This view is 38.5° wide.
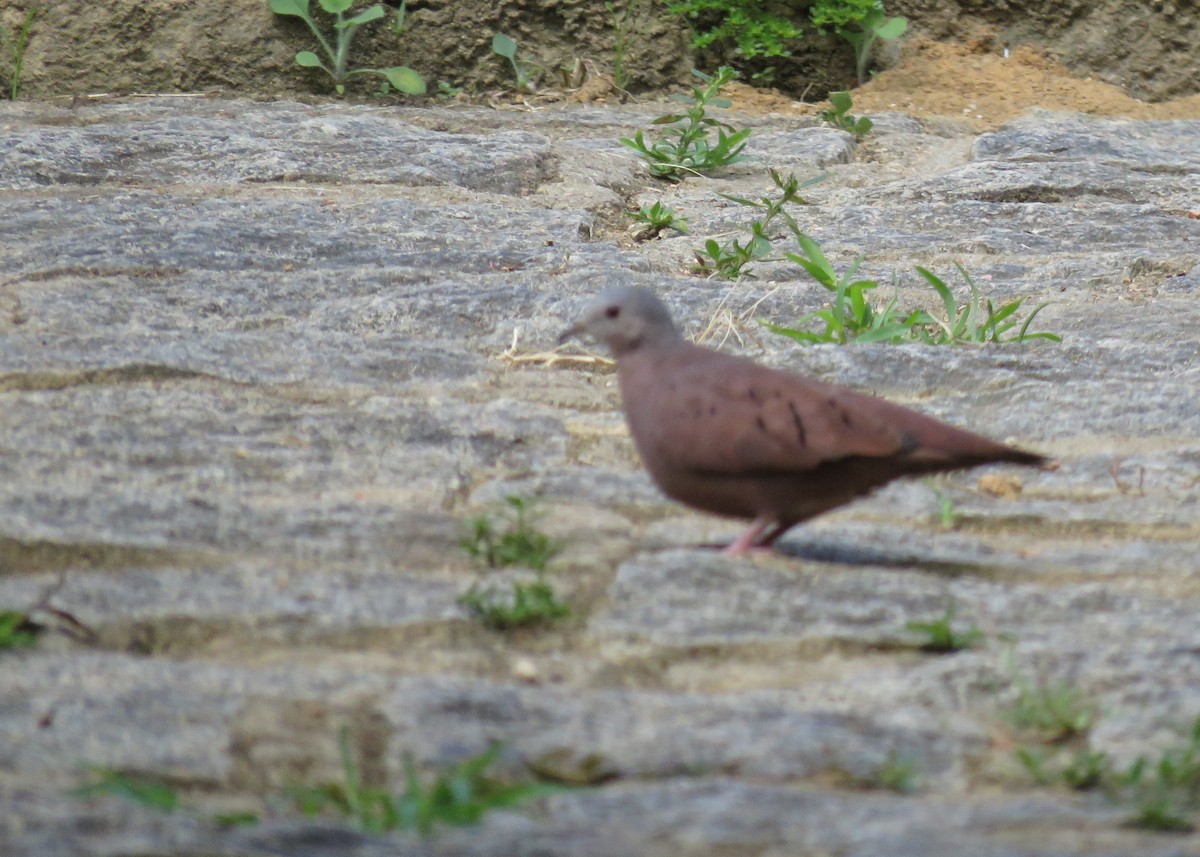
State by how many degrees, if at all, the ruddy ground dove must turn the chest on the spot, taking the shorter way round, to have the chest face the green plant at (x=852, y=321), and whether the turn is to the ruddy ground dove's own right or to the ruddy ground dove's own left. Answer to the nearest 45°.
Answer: approximately 90° to the ruddy ground dove's own right

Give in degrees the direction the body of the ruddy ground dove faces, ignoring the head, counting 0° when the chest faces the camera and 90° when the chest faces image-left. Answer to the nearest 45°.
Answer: approximately 90°

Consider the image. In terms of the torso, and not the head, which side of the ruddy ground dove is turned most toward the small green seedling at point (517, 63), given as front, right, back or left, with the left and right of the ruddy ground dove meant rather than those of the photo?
right

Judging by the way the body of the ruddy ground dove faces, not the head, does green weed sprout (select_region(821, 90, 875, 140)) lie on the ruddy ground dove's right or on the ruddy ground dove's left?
on the ruddy ground dove's right

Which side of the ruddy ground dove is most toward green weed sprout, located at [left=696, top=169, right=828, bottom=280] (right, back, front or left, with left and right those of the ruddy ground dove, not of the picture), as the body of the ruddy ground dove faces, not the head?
right

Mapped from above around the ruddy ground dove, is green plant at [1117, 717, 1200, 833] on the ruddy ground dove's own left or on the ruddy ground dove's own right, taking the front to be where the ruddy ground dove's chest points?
on the ruddy ground dove's own left

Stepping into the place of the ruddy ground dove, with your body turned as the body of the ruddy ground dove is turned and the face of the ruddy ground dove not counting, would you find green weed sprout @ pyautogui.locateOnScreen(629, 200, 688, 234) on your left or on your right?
on your right
